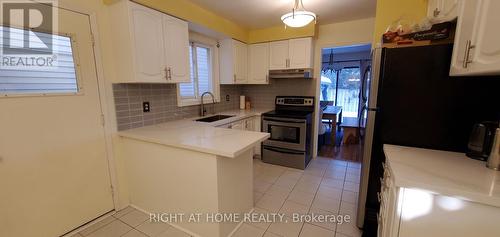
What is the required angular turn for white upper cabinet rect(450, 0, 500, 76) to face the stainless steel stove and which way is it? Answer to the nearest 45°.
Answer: approximately 90° to its right

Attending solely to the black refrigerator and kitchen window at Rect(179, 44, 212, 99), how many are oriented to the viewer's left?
1

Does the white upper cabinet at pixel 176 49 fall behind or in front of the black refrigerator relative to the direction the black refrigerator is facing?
in front

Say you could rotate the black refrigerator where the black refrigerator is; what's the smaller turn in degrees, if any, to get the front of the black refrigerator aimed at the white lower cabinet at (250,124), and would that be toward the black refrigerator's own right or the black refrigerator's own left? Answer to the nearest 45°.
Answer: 0° — it already faces it

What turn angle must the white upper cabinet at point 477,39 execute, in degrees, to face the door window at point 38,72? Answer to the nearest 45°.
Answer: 0° — it already faces it

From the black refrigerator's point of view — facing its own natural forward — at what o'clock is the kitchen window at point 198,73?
The kitchen window is roughly at 12 o'clock from the black refrigerator.

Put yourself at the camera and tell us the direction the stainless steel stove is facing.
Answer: facing the viewer and to the left of the viewer

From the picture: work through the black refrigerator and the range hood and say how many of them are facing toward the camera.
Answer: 1

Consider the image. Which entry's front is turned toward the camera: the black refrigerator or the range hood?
the range hood

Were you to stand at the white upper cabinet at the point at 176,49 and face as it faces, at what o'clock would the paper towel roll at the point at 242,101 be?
The paper towel roll is roughly at 9 o'clock from the white upper cabinet.

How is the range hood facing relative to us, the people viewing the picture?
facing the viewer

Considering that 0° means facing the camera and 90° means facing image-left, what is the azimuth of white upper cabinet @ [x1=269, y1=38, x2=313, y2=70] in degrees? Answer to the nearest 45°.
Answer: approximately 45°

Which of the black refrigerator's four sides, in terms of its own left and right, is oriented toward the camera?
left

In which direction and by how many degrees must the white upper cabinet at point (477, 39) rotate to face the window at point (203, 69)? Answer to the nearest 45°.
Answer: approximately 45° to its right
